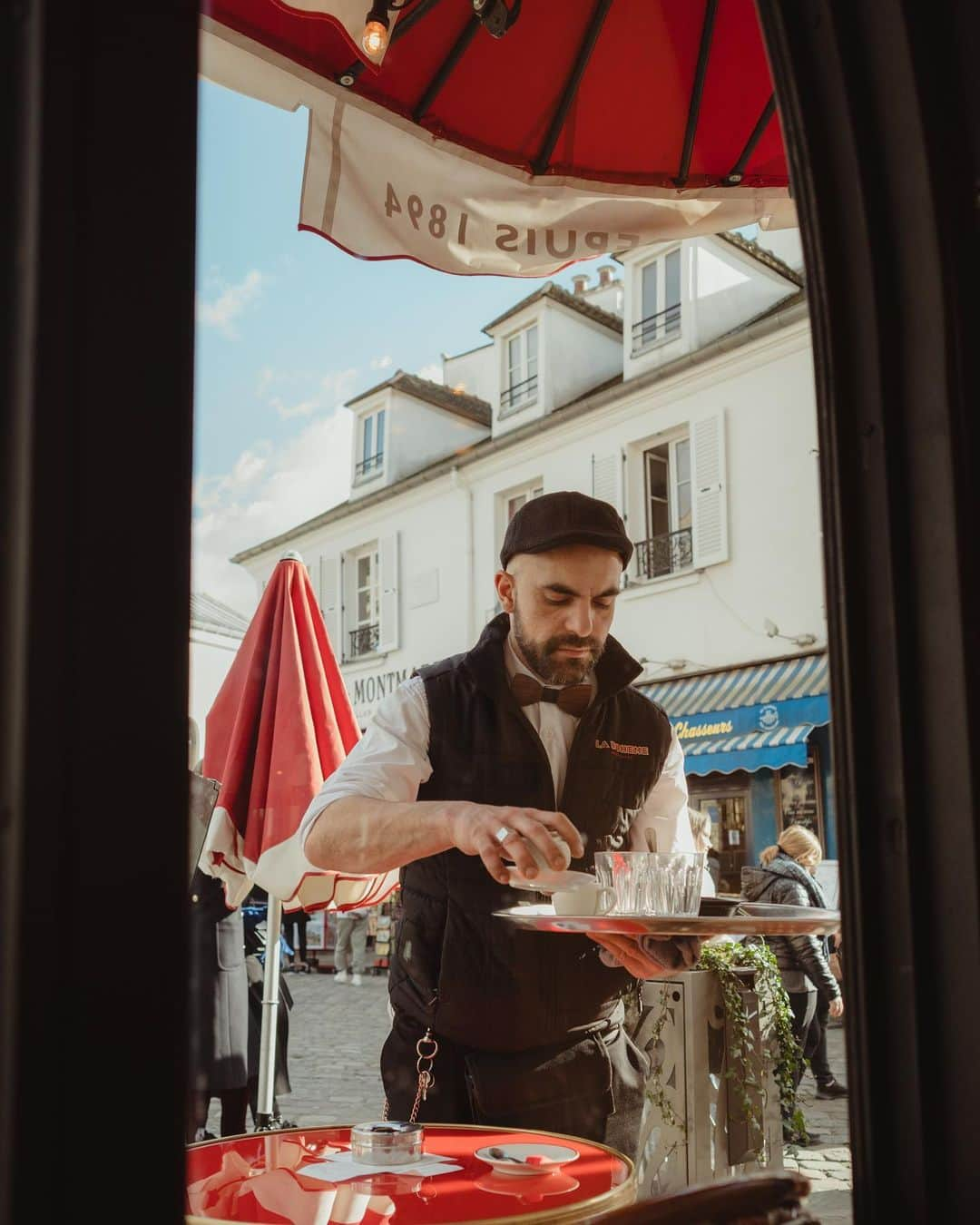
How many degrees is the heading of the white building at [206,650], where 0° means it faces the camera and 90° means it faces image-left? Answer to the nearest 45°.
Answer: approximately 315°

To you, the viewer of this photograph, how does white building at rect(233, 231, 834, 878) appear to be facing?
facing the viewer and to the left of the viewer

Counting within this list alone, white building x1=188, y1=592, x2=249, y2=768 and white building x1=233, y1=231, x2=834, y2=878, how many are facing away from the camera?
0

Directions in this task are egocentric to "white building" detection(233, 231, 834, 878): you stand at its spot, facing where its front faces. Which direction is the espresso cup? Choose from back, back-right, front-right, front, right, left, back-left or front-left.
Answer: front-left

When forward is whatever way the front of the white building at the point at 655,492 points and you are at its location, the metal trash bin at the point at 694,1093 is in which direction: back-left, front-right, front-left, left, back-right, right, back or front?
front-left

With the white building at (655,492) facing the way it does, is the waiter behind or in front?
in front

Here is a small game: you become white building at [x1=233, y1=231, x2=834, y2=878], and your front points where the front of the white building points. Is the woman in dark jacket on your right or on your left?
on your left
